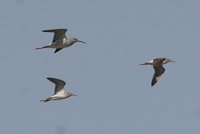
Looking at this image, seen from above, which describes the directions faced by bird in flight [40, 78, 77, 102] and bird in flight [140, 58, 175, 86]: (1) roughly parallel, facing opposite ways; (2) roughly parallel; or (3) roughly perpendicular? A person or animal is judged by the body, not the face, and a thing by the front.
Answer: roughly parallel

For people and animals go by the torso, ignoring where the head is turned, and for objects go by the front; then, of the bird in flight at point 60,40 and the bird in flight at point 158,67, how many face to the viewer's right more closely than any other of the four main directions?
2

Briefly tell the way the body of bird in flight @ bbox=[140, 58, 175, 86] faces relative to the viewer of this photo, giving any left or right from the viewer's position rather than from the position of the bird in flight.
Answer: facing to the right of the viewer

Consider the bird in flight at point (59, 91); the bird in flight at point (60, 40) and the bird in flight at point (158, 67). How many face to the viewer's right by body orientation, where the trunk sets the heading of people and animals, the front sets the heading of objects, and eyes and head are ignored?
3

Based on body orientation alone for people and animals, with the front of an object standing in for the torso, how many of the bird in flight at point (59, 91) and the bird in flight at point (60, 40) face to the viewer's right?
2

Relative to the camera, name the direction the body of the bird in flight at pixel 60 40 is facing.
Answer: to the viewer's right

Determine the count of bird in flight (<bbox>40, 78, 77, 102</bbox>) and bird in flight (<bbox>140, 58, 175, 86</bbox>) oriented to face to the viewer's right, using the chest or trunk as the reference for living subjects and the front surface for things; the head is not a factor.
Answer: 2

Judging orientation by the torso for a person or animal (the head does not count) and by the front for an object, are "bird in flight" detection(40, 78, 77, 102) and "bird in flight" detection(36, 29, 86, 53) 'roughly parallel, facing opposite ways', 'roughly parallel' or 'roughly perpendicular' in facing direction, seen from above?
roughly parallel

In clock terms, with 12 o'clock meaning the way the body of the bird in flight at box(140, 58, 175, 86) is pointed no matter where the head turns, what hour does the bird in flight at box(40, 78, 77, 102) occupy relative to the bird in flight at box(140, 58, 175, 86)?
the bird in flight at box(40, 78, 77, 102) is roughly at 5 o'clock from the bird in flight at box(140, 58, 175, 86).

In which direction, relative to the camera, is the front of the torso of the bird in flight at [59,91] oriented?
to the viewer's right
